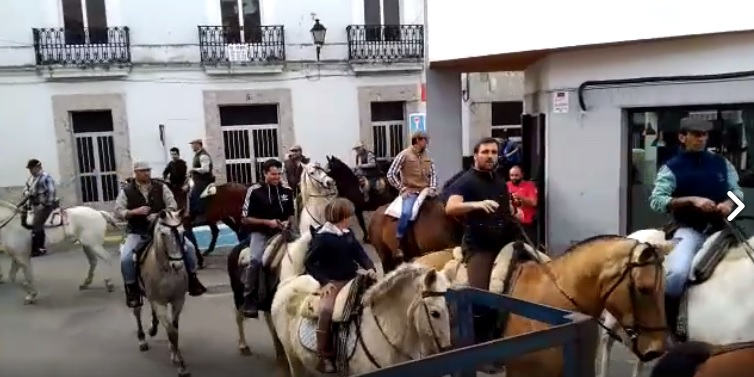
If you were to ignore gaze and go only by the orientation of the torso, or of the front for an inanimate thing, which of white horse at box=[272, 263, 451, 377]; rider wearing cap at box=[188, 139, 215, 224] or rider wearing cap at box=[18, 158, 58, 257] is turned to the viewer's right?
the white horse

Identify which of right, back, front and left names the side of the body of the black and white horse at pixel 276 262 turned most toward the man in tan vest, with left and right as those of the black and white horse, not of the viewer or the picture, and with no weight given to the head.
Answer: left

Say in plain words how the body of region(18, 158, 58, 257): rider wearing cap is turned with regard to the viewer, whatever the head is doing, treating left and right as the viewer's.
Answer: facing to the left of the viewer

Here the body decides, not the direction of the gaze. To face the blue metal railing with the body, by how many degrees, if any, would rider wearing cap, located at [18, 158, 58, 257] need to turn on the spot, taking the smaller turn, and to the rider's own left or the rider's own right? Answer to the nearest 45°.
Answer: approximately 90° to the rider's own left

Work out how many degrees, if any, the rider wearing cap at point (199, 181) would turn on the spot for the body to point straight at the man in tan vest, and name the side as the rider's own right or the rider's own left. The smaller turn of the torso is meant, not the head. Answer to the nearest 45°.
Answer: approximately 135° to the rider's own left

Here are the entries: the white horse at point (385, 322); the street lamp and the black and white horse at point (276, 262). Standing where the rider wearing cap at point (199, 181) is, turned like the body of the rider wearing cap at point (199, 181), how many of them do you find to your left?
2

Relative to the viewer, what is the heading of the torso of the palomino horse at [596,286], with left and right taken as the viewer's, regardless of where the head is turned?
facing to the right of the viewer
